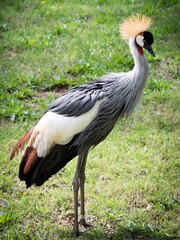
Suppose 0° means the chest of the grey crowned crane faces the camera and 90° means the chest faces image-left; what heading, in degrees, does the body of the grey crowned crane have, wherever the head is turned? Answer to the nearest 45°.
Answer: approximately 270°
